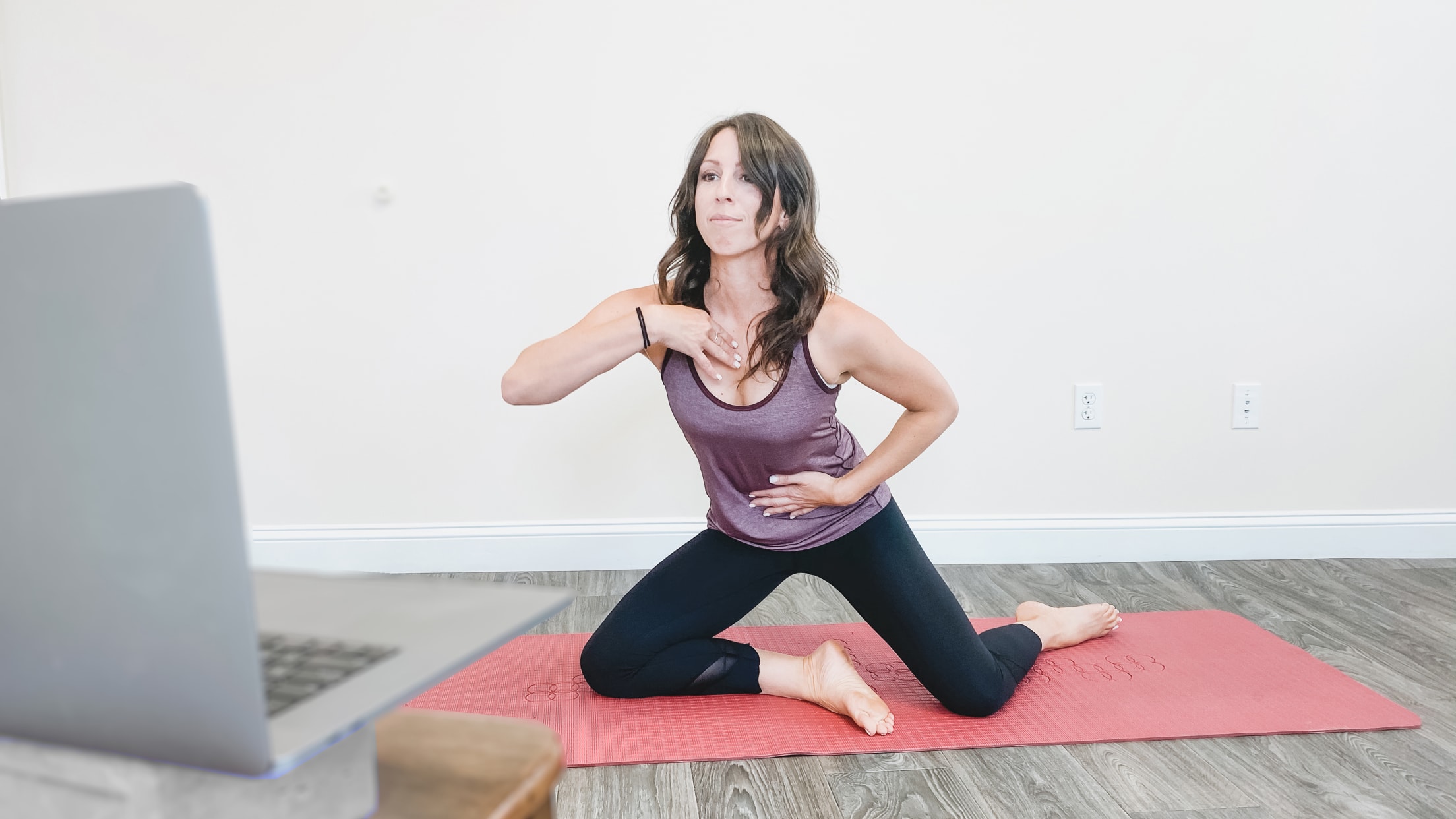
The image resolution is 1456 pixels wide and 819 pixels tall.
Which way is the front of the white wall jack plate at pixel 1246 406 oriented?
toward the camera

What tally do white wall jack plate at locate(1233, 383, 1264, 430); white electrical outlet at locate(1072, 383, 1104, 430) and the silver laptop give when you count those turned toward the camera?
2

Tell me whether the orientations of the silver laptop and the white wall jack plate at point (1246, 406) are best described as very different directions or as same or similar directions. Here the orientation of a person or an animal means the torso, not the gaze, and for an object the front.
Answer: very different directions

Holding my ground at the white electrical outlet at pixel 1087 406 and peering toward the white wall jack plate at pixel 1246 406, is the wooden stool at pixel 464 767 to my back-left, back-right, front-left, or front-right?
back-right

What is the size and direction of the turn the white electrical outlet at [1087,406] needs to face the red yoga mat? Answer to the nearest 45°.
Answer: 0° — it already faces it

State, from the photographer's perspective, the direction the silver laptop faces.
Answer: facing away from the viewer and to the right of the viewer

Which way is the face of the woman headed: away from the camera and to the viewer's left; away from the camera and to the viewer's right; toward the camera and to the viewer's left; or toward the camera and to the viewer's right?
toward the camera and to the viewer's left

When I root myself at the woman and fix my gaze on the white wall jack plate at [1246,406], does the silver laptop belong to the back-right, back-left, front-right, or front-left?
back-right

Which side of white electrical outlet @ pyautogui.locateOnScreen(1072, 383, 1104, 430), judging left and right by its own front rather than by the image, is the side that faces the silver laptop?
front

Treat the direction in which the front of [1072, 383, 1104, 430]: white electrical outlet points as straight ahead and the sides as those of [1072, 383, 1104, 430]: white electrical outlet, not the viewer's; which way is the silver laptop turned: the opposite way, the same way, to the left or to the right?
the opposite way

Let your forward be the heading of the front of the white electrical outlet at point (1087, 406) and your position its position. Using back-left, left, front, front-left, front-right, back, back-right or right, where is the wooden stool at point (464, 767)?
front

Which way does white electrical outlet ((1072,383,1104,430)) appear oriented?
toward the camera

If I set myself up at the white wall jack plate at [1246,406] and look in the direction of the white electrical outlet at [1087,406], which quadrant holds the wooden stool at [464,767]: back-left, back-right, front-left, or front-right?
front-left
